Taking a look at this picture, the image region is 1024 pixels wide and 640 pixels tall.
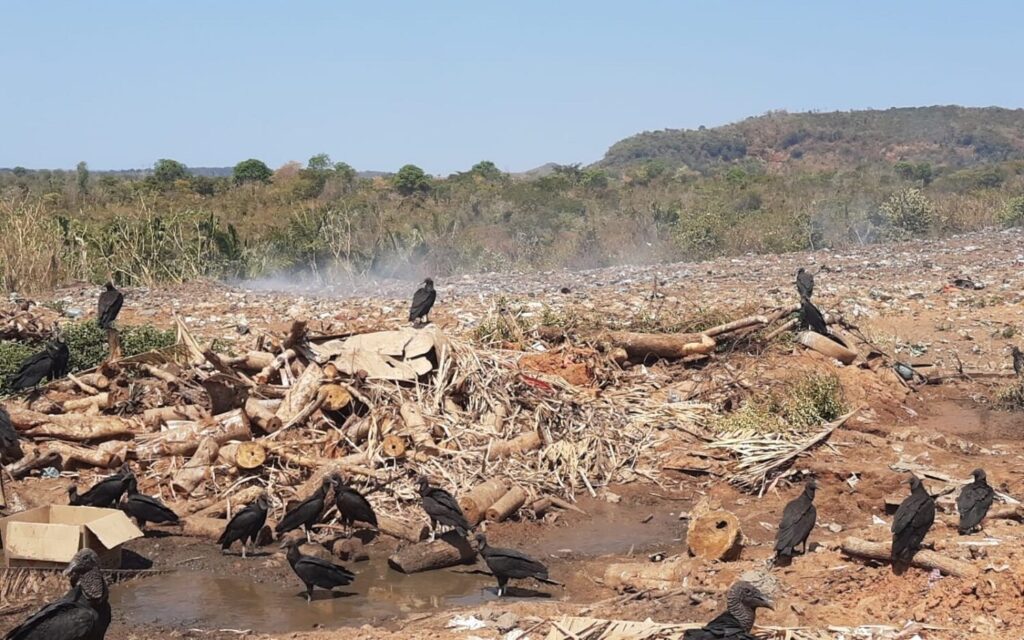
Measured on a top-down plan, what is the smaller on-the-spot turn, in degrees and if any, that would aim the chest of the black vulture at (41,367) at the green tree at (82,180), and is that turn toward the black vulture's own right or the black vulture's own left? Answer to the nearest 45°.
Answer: approximately 90° to the black vulture's own left

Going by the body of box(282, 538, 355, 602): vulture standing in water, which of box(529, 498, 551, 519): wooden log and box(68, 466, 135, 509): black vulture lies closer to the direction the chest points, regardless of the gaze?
the black vulture

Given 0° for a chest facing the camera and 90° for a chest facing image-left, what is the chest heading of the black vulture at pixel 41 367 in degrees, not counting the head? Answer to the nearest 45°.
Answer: approximately 270°

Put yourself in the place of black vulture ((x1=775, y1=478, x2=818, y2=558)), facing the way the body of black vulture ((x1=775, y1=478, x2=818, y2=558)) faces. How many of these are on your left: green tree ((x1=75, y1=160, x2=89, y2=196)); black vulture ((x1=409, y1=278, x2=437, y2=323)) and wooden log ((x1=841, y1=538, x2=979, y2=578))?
2

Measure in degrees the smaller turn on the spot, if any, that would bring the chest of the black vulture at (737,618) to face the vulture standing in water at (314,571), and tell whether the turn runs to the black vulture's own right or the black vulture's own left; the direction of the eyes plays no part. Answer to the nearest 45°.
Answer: approximately 135° to the black vulture's own left

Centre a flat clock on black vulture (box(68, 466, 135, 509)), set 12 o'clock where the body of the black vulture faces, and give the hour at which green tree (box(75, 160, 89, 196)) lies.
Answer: The green tree is roughly at 3 o'clock from the black vulture.

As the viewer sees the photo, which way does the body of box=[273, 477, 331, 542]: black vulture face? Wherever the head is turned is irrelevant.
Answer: to the viewer's right

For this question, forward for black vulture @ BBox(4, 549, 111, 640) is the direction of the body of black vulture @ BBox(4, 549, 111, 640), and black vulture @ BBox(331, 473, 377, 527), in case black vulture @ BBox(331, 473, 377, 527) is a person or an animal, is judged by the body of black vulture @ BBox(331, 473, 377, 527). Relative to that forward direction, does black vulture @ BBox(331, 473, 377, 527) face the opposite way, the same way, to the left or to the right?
the opposite way

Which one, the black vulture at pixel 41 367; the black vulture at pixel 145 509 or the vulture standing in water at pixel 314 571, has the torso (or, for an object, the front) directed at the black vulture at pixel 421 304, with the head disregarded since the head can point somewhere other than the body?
the black vulture at pixel 41 367
